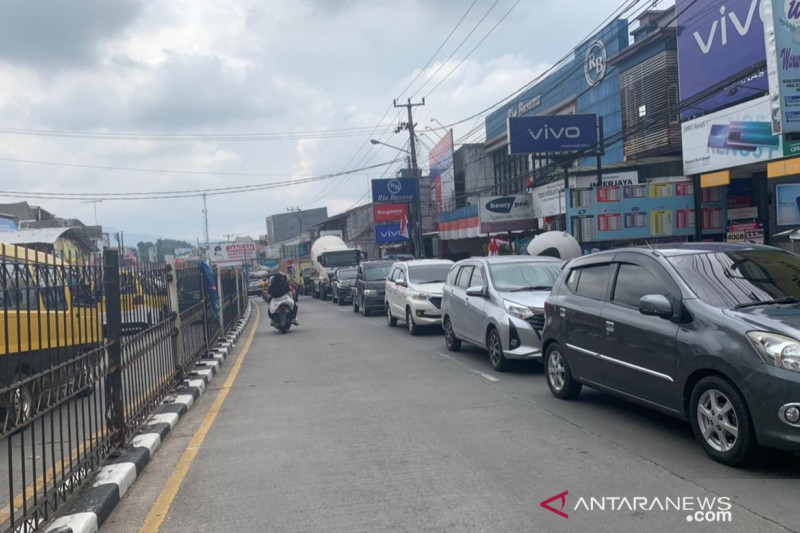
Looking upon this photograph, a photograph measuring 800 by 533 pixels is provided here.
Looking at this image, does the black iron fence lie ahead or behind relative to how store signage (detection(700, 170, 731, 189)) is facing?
ahead

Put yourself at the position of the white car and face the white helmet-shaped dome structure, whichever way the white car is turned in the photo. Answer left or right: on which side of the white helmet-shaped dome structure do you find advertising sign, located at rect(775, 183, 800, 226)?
right

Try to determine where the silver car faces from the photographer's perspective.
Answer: facing the viewer and to the right of the viewer

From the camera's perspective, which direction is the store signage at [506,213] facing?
toward the camera

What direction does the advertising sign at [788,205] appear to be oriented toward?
toward the camera

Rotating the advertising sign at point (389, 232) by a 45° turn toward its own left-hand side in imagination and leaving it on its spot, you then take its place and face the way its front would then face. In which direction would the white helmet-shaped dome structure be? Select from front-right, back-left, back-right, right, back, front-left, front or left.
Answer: front-right

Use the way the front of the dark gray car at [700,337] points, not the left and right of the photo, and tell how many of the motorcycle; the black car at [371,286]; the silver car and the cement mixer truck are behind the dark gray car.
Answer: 4

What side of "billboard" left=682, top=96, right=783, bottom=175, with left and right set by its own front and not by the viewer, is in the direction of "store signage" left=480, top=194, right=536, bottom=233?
right

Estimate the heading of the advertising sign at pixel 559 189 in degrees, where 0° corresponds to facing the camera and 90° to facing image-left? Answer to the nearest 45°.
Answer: approximately 45°

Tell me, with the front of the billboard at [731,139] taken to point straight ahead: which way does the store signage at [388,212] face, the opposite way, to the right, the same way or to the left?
to the left

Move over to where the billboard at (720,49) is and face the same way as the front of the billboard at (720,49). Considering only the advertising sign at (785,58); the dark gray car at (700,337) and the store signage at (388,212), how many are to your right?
1

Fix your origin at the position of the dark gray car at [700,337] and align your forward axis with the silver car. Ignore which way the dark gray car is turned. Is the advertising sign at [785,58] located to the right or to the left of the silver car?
right
